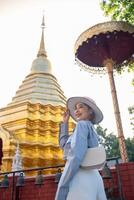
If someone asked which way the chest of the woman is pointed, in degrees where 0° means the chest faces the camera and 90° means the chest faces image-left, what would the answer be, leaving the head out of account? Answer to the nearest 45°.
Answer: approximately 90°

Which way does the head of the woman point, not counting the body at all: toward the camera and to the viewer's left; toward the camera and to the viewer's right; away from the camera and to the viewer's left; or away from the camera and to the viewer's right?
toward the camera and to the viewer's left
